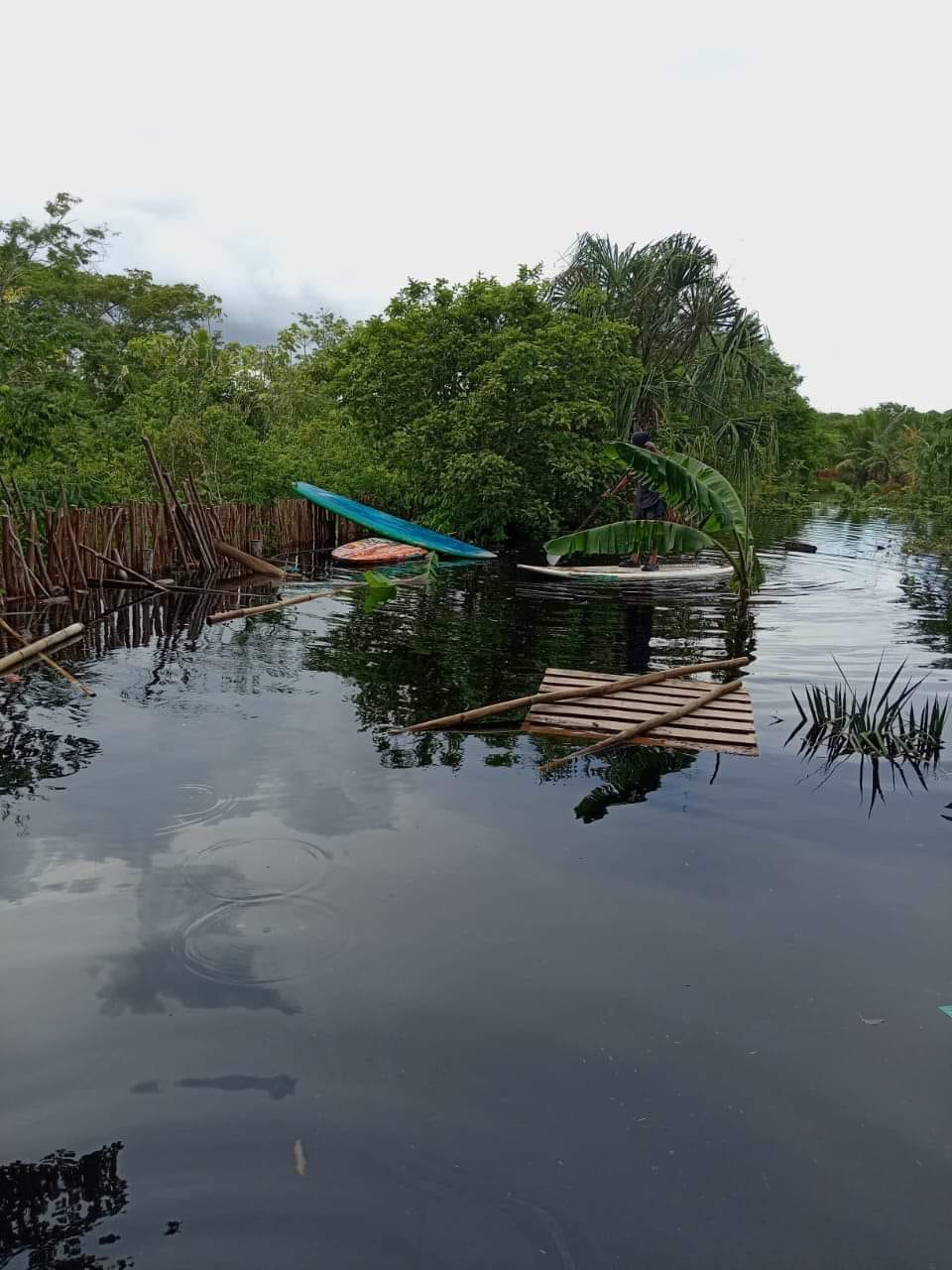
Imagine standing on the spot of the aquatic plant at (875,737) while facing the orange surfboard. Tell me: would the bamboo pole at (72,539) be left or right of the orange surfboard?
left

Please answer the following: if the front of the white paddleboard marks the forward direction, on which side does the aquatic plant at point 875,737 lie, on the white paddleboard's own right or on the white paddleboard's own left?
on the white paddleboard's own left

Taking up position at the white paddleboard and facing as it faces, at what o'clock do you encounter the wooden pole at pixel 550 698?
The wooden pole is roughly at 9 o'clock from the white paddleboard.

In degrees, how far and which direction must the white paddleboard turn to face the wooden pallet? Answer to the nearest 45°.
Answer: approximately 90° to its left

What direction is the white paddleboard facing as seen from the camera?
to the viewer's left

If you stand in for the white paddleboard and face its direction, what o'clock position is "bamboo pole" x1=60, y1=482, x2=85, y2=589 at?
The bamboo pole is roughly at 11 o'clock from the white paddleboard.

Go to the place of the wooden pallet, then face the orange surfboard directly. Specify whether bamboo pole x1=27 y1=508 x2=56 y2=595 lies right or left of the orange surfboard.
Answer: left

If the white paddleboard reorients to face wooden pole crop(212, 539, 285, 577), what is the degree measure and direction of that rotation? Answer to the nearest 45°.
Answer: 0° — it already faces it

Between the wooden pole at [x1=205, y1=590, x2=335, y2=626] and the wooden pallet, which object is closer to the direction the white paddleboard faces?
the wooden pole

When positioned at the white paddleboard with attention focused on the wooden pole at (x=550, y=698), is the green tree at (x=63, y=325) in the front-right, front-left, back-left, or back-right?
back-right
